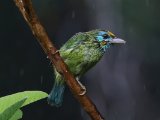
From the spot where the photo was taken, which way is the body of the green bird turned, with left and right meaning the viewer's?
facing to the right of the viewer

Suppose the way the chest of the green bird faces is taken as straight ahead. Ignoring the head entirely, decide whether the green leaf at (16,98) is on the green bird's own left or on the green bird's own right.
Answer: on the green bird's own right
